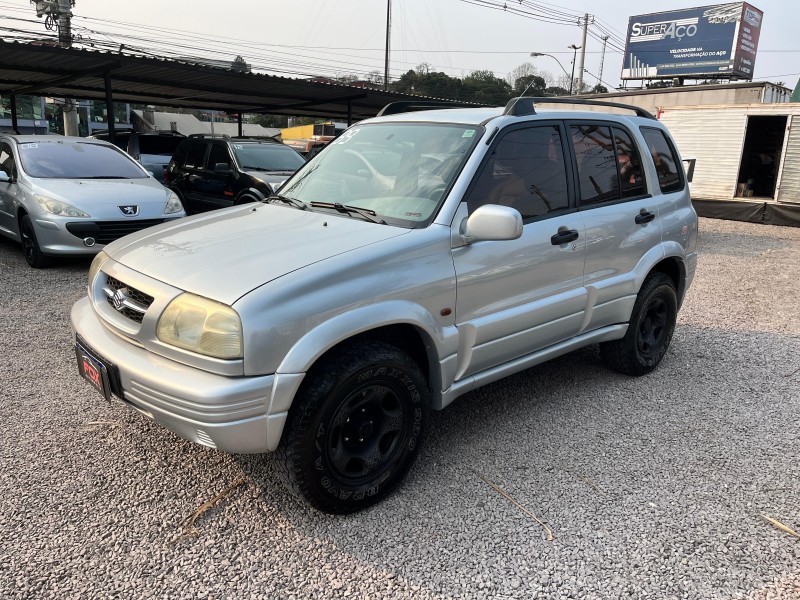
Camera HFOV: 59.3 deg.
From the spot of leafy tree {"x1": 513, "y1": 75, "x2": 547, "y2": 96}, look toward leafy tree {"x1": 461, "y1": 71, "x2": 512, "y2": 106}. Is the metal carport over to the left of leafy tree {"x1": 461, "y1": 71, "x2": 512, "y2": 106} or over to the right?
left

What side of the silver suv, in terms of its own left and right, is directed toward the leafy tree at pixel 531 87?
back

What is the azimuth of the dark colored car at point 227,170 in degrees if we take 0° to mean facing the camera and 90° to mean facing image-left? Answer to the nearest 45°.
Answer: approximately 315°

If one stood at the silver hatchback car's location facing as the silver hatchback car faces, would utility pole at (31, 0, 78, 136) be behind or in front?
behind

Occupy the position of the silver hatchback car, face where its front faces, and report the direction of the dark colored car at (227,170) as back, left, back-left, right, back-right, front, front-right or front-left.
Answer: left

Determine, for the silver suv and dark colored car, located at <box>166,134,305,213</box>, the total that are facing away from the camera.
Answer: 0

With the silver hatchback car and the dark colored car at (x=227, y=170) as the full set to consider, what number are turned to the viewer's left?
0

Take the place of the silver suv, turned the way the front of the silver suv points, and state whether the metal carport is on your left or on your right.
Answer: on your right

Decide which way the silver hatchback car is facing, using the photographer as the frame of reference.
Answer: facing the viewer and to the right of the viewer

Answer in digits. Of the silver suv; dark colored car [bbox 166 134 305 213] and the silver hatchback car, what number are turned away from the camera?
0

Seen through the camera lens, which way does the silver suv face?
facing the viewer and to the left of the viewer

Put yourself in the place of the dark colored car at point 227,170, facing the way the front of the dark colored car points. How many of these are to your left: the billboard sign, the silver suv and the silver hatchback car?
1
